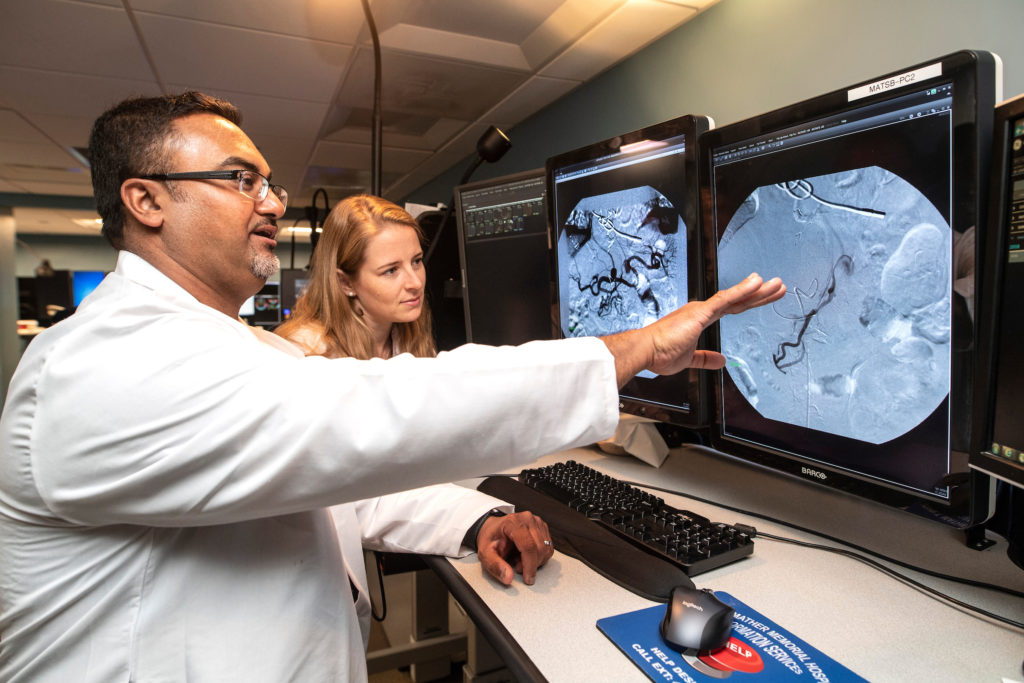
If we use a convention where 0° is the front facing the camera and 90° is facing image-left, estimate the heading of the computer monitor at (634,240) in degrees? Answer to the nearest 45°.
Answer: approximately 45°

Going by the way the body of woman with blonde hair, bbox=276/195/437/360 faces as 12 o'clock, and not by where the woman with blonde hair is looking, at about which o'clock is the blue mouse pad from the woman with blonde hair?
The blue mouse pad is roughly at 1 o'clock from the woman with blonde hair.

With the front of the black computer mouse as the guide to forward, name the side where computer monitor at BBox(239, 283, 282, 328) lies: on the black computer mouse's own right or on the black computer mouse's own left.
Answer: on the black computer mouse's own left

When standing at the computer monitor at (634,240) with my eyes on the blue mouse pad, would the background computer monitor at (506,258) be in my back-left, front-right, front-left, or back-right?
back-right

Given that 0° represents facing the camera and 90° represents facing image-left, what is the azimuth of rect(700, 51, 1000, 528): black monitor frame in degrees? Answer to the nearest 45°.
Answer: approximately 45°

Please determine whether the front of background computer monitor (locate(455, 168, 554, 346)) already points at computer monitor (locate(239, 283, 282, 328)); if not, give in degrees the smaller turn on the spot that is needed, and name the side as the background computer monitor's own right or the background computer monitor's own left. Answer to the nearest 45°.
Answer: approximately 90° to the background computer monitor's own right
